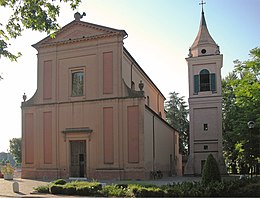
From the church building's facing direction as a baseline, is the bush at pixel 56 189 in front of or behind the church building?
in front

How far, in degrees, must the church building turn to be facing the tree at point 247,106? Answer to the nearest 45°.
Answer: approximately 135° to its left

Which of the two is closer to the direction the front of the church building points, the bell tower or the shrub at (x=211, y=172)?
the shrub

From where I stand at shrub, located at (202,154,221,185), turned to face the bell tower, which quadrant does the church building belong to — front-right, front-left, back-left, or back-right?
front-left

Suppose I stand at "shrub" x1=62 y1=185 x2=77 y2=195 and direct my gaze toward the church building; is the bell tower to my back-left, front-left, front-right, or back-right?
front-right

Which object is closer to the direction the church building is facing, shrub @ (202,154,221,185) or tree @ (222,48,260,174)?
the shrub

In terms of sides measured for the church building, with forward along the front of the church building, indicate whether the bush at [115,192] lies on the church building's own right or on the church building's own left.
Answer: on the church building's own left

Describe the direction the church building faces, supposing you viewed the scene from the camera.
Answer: facing the viewer and to the left of the viewer

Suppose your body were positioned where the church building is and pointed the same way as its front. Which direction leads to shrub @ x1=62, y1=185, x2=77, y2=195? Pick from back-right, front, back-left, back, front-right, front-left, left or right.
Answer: front-left

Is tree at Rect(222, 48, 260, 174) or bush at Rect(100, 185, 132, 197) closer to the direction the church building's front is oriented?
the bush

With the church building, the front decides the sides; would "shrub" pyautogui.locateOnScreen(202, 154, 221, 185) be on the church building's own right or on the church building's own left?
on the church building's own left
